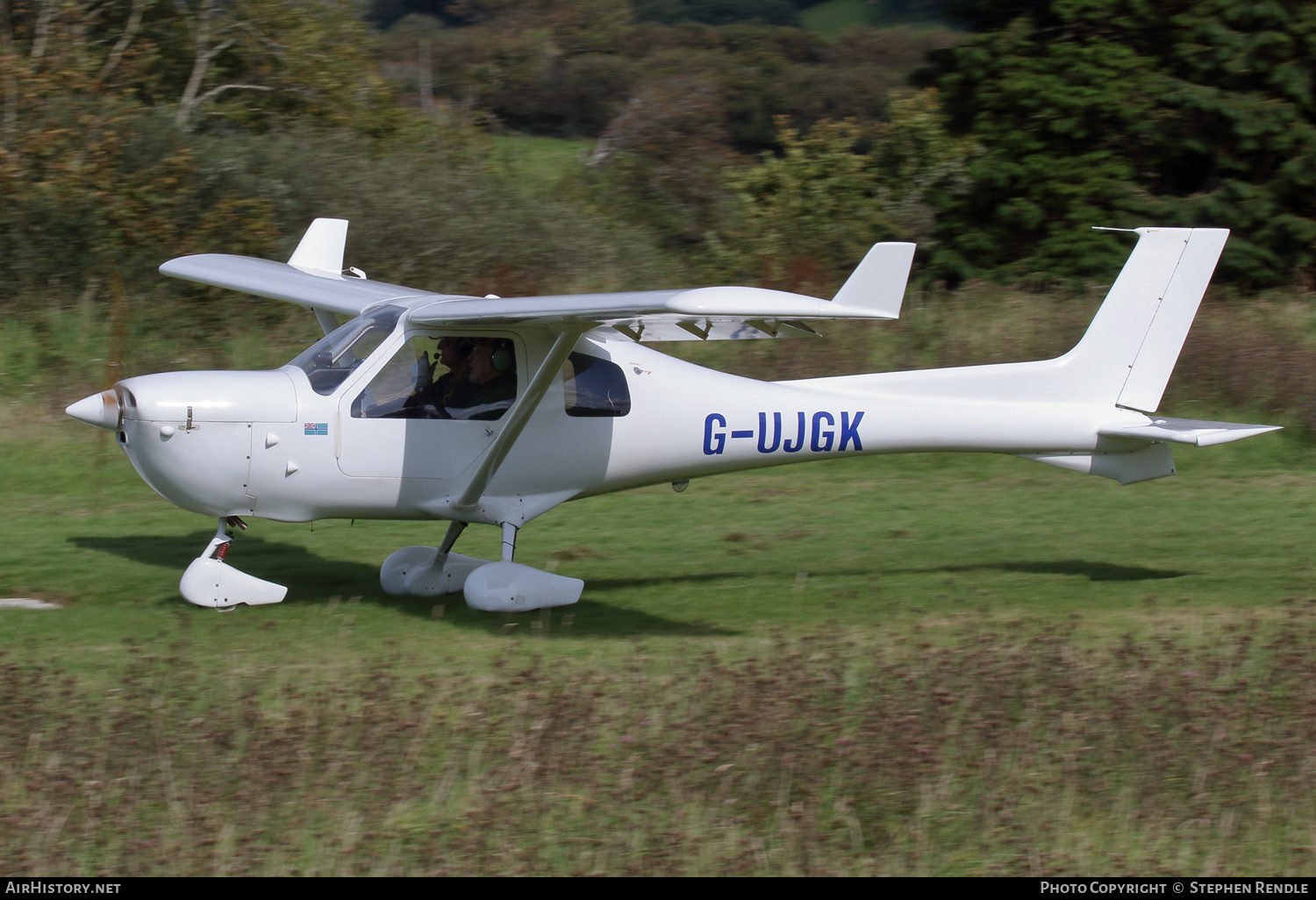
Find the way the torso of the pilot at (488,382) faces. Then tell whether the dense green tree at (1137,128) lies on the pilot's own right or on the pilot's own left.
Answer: on the pilot's own right

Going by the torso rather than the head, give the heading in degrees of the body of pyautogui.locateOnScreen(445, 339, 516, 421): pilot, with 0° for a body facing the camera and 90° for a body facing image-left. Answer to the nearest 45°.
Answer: approximately 90°

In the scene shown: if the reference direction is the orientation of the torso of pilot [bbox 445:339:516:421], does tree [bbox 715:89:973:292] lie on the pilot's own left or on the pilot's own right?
on the pilot's own right

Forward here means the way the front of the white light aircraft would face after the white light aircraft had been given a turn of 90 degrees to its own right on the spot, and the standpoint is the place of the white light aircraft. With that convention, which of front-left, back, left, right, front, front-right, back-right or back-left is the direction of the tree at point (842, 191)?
front

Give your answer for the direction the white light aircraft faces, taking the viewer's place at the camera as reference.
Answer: facing to the left of the viewer

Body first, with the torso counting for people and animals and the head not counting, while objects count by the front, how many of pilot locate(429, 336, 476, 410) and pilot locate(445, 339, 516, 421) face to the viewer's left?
2

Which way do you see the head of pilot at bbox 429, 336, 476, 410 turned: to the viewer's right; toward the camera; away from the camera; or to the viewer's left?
to the viewer's left

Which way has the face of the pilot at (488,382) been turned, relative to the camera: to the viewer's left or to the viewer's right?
to the viewer's left

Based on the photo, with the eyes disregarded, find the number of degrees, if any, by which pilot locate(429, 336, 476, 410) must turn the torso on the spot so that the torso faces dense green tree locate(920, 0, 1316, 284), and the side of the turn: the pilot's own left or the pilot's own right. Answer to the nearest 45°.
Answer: approximately 135° to the pilot's own right

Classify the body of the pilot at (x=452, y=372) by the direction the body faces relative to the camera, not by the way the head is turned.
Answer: to the viewer's left
